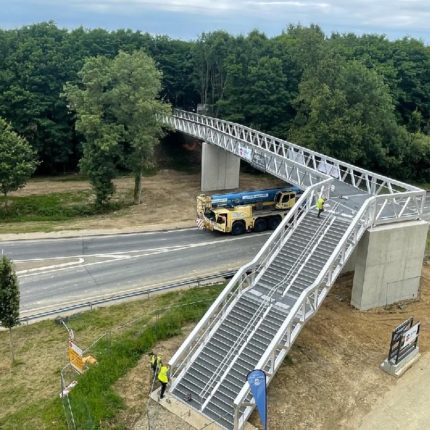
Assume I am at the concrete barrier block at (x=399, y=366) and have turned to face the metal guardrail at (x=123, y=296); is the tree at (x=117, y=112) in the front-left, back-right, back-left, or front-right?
front-right

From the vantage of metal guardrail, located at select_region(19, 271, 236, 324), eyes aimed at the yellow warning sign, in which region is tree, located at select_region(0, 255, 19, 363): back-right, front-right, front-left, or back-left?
front-right

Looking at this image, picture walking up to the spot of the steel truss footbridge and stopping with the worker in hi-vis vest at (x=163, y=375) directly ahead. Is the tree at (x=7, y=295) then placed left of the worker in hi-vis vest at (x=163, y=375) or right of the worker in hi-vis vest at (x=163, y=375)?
right

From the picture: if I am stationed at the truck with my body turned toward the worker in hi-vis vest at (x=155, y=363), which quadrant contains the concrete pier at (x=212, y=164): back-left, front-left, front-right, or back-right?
back-right

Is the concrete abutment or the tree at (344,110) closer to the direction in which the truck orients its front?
the concrete abutment

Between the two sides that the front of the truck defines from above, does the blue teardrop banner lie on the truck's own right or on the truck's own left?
on the truck's own left

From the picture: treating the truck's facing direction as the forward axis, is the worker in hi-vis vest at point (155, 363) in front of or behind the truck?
in front
